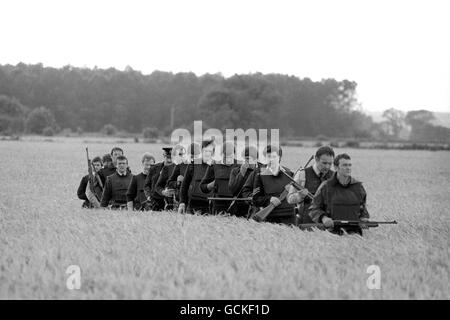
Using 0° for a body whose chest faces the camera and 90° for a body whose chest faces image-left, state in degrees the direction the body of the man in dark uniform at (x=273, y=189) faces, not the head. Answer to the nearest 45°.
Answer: approximately 315°

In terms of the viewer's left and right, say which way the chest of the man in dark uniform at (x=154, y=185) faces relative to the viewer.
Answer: facing the viewer and to the right of the viewer

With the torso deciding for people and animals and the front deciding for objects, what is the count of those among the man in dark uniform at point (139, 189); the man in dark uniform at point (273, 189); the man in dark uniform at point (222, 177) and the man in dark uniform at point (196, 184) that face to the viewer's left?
0

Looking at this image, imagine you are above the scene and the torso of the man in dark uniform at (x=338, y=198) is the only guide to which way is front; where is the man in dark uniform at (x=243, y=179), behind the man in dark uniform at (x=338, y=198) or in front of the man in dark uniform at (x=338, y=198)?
behind

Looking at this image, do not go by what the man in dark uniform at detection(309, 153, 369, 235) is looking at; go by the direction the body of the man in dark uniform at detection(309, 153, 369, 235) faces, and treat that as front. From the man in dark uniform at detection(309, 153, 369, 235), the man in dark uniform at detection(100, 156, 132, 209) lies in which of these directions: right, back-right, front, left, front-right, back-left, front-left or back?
back

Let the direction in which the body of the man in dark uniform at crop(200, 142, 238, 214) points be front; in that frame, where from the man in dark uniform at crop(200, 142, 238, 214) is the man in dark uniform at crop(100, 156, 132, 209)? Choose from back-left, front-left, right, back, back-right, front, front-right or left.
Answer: back

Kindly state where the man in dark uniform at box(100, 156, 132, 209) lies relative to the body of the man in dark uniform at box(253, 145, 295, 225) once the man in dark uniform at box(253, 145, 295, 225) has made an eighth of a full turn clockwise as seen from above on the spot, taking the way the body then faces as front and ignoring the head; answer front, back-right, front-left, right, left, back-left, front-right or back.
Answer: back-right

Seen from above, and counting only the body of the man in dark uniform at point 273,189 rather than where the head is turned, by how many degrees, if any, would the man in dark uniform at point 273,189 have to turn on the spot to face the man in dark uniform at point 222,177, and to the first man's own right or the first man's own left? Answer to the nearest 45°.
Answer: approximately 180°

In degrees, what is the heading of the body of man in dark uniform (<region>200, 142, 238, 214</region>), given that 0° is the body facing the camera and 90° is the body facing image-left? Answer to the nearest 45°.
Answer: approximately 315°

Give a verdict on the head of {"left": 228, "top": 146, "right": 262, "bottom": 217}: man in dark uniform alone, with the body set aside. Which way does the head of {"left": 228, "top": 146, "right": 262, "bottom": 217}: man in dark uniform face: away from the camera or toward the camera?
toward the camera

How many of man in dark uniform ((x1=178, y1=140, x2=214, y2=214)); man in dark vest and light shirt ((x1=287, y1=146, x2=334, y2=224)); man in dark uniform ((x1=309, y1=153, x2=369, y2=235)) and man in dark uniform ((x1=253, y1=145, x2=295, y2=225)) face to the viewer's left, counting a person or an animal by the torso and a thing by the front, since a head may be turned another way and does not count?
0

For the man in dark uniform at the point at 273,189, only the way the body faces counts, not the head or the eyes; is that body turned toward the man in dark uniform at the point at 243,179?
no

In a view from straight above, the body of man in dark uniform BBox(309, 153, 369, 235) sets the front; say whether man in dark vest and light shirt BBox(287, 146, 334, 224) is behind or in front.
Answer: behind

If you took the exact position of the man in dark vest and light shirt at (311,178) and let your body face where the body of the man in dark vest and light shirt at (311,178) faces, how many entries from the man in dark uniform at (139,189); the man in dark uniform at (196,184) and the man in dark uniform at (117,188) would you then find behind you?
3

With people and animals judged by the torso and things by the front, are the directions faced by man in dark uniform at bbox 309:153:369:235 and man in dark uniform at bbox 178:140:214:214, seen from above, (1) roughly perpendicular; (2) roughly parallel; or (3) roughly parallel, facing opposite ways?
roughly parallel
